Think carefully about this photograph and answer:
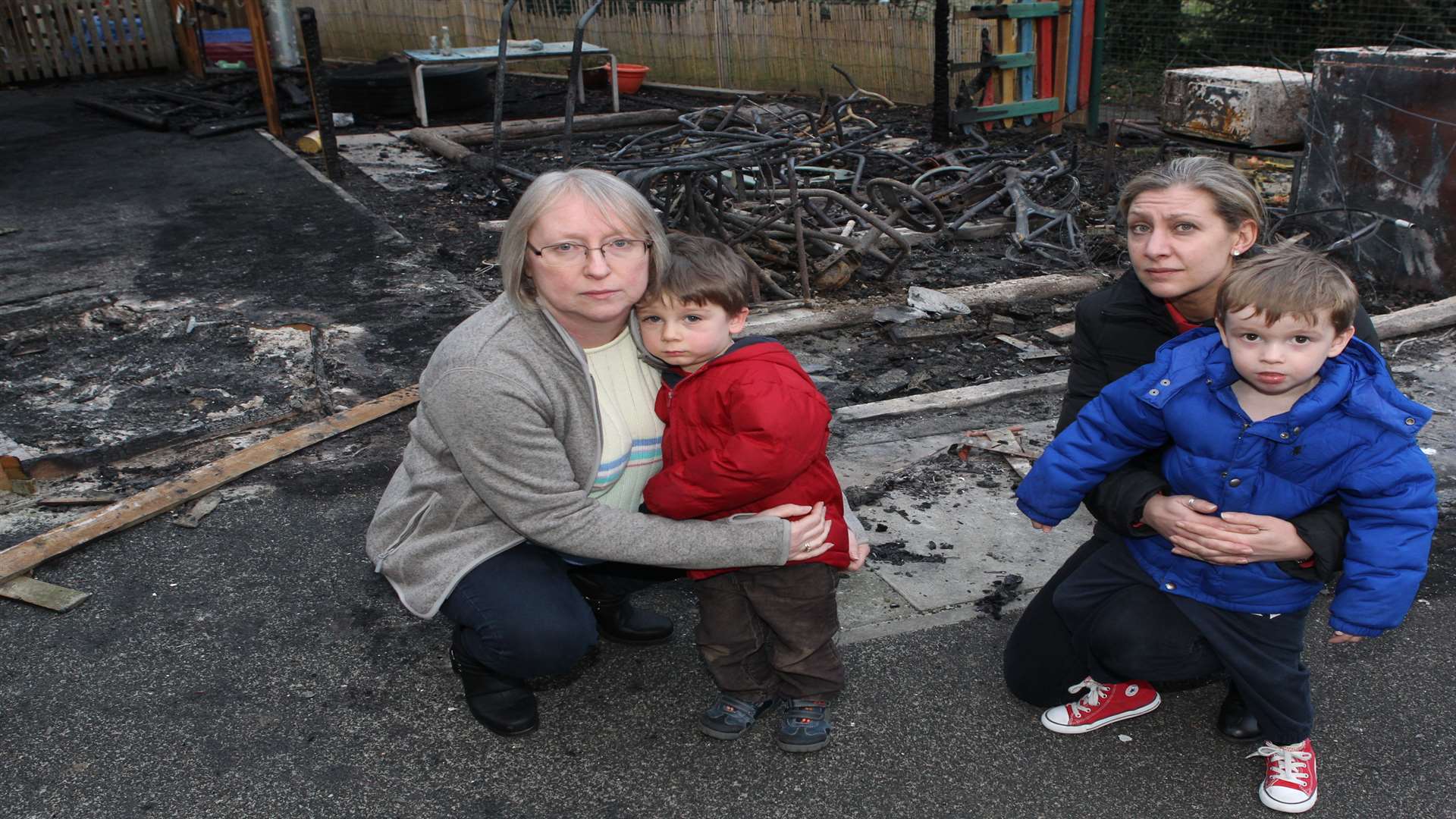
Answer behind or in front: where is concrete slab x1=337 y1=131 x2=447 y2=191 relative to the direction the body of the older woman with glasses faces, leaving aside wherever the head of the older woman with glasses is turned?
behind

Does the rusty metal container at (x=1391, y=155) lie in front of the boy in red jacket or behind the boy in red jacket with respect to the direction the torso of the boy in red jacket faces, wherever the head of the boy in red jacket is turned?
behind

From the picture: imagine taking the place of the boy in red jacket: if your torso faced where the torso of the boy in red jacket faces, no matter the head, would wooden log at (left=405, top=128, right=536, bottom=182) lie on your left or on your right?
on your right

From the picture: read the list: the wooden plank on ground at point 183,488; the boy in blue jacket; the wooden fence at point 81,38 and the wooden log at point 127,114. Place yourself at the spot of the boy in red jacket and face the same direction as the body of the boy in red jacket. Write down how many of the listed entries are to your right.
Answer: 3

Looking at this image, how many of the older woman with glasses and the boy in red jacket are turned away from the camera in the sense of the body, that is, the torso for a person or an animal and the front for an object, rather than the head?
0

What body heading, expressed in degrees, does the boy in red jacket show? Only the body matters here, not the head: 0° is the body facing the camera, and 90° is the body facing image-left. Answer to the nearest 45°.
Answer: approximately 45°

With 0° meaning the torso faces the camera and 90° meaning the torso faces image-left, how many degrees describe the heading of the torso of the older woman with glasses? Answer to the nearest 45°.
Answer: approximately 315°

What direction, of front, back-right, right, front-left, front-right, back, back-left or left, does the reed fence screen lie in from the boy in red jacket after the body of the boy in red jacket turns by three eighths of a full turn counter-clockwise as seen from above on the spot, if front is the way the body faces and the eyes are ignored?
left

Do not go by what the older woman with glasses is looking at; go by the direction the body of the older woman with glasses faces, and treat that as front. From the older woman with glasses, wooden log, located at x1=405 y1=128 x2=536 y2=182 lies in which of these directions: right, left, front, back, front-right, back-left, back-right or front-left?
back-left

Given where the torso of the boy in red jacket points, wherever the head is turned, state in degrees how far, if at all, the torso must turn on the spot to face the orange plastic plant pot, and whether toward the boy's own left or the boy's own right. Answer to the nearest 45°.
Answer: approximately 135° to the boy's own right

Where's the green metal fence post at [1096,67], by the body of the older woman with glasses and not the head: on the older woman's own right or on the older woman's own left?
on the older woman's own left

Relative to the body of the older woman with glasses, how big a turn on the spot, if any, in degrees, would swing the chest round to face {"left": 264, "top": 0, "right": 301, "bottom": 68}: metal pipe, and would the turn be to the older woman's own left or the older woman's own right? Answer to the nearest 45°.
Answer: approximately 135° to the older woman's own left
